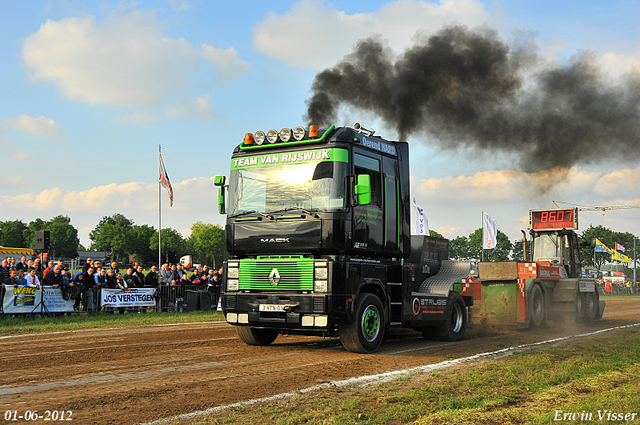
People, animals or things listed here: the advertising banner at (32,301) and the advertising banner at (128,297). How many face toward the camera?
2

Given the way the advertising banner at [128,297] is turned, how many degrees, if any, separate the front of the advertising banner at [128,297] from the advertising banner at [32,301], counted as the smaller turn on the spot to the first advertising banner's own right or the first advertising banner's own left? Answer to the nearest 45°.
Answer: approximately 45° to the first advertising banner's own right

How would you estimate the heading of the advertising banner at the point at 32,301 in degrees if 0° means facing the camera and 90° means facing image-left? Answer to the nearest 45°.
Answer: approximately 0°

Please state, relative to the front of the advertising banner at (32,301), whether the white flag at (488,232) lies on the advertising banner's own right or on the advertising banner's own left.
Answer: on the advertising banner's own left

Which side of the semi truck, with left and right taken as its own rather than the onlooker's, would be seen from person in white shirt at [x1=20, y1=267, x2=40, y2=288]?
right

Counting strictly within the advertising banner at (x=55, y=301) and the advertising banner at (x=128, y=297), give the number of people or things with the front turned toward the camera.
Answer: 2

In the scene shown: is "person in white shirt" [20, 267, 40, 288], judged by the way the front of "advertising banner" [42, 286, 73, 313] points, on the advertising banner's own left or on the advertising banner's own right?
on the advertising banner's own right

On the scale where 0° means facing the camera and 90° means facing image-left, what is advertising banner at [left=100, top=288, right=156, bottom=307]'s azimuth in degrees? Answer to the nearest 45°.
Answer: approximately 0°
